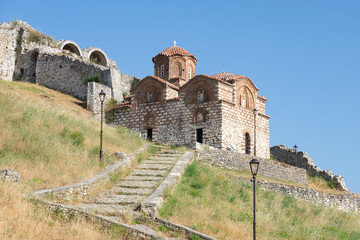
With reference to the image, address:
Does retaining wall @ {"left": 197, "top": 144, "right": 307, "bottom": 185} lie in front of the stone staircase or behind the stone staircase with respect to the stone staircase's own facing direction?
behind

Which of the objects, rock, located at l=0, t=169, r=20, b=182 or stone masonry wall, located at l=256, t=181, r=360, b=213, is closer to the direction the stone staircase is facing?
the rock

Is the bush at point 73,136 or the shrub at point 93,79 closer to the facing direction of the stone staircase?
the bush

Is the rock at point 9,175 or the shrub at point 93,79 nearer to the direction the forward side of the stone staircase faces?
the rock

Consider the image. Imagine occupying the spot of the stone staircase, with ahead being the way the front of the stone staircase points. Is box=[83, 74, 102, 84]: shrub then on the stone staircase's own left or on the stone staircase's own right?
on the stone staircase's own right

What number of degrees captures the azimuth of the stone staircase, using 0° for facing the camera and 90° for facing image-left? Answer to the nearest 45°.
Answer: approximately 45°
